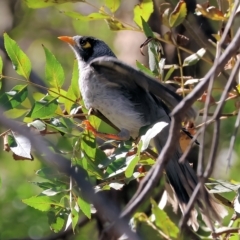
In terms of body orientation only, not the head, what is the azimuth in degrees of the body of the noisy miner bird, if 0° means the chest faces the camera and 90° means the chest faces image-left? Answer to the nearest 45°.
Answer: approximately 90°

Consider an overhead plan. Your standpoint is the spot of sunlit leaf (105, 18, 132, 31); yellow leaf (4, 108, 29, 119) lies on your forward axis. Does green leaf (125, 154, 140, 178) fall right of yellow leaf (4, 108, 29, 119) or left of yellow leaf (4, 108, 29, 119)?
left
